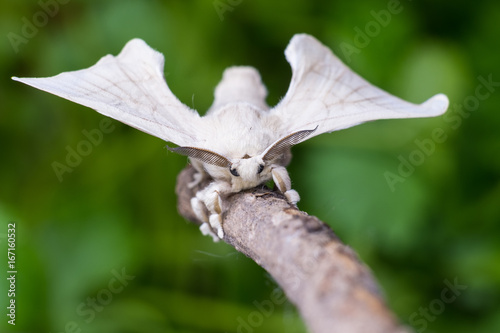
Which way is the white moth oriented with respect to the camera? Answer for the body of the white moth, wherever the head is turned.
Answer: toward the camera
